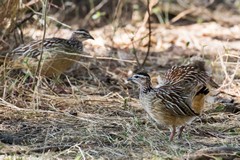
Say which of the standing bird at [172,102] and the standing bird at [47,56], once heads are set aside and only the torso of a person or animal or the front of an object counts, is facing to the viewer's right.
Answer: the standing bird at [47,56]

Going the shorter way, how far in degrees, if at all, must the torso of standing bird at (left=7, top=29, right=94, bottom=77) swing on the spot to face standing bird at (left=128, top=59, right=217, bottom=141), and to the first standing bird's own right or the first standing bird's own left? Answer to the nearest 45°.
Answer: approximately 45° to the first standing bird's own right

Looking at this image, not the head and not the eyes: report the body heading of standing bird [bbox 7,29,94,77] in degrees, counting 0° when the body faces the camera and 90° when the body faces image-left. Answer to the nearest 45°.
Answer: approximately 270°

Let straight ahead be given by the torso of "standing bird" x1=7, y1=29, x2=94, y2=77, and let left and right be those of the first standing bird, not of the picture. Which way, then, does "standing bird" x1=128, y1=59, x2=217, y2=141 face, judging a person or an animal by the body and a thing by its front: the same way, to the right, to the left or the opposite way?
the opposite way

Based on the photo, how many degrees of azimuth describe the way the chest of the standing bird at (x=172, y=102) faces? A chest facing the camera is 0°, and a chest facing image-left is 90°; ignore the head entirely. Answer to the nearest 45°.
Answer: approximately 90°

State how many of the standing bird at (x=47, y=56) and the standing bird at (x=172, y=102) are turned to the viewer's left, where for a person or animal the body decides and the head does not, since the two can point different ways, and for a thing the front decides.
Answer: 1
